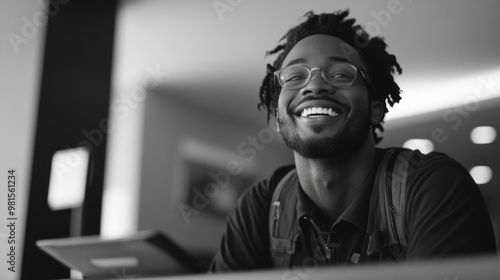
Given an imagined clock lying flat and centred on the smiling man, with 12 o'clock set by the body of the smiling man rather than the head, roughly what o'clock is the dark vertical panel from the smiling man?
The dark vertical panel is roughly at 4 o'clock from the smiling man.

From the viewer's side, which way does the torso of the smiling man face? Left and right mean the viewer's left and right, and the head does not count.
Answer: facing the viewer
